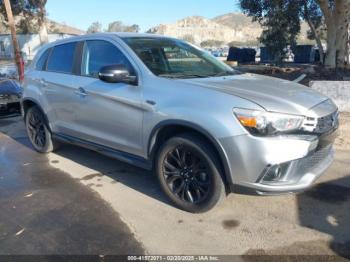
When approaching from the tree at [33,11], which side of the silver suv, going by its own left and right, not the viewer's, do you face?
back

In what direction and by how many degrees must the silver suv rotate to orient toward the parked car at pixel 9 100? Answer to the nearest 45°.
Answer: approximately 180°

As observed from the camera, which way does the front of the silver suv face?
facing the viewer and to the right of the viewer

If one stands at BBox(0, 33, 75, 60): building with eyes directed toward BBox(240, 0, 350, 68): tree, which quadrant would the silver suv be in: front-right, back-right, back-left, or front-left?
front-right

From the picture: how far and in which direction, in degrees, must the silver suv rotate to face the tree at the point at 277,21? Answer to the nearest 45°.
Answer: approximately 135° to its left

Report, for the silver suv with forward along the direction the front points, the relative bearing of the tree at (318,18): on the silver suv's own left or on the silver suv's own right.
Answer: on the silver suv's own left

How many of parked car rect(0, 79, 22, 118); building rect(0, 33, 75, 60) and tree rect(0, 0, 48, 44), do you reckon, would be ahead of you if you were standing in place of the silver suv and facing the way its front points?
0

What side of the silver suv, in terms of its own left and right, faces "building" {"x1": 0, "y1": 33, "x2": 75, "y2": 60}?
back

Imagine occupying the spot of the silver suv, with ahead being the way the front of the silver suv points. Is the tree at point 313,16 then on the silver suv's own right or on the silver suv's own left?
on the silver suv's own left
